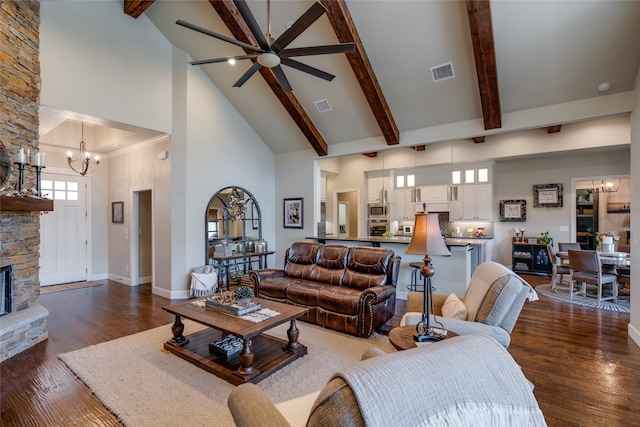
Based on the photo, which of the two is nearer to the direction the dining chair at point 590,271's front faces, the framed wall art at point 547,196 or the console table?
the framed wall art

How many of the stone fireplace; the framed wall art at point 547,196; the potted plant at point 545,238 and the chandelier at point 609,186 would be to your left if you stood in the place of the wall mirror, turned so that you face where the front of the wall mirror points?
3

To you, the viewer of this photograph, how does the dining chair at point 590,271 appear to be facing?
facing away from the viewer and to the right of the viewer

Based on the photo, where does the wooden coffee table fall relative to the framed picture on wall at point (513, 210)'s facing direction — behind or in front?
in front

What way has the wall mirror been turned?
toward the camera

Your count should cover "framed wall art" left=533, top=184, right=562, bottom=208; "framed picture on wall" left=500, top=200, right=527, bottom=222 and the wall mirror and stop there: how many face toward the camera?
3

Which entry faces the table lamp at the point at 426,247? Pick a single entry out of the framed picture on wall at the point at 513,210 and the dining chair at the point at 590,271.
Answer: the framed picture on wall

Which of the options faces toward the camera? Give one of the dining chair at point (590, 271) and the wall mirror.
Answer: the wall mirror

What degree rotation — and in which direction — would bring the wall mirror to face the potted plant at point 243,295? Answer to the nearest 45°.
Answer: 0° — it already faces it

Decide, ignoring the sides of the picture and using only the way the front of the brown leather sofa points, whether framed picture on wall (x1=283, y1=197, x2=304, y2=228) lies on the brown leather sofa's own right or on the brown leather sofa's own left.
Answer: on the brown leather sofa's own right

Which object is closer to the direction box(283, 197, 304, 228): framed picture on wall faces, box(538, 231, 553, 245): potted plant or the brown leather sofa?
the brown leather sofa

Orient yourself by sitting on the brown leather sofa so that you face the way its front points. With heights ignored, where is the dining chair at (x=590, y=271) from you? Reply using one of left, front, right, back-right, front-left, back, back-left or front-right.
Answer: back-left

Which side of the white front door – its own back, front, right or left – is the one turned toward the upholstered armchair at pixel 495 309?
front

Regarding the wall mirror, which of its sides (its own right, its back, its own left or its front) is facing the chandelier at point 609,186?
left

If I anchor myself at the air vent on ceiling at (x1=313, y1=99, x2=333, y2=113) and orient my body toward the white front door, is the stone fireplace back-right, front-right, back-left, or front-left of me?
front-left

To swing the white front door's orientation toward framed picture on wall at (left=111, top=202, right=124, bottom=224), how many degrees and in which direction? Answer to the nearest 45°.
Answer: approximately 45° to its left

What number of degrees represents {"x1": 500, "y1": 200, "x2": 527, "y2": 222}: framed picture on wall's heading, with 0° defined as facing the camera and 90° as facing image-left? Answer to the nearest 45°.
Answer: approximately 0°

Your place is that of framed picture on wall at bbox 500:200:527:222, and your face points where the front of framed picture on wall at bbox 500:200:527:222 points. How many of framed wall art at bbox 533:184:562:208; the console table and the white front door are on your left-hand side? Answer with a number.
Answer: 1

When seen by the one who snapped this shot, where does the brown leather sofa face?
facing the viewer and to the left of the viewer
